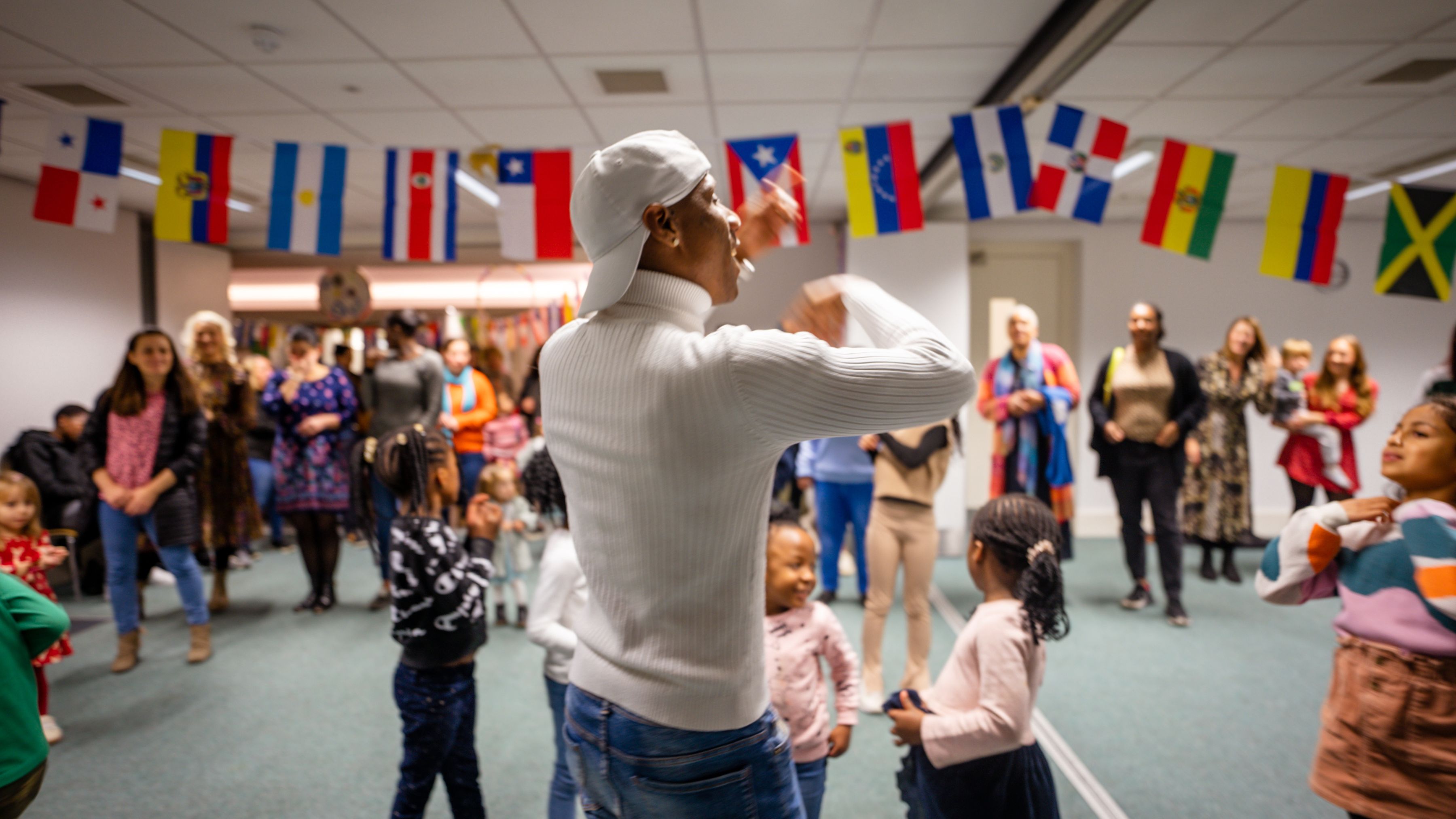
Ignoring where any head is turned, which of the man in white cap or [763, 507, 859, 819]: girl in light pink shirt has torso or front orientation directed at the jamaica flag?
the man in white cap

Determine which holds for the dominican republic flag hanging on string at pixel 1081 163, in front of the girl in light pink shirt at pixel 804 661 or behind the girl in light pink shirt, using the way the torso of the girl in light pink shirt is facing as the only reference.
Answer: behind

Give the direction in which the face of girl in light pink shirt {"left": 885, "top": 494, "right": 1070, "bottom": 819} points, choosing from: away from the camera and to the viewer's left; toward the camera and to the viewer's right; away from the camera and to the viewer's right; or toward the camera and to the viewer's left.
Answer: away from the camera and to the viewer's left

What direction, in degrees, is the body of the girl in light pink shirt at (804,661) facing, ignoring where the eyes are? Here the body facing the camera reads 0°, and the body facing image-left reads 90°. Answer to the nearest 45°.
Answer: approximately 0°

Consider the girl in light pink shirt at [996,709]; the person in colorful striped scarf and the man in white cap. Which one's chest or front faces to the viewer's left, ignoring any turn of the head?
the girl in light pink shirt

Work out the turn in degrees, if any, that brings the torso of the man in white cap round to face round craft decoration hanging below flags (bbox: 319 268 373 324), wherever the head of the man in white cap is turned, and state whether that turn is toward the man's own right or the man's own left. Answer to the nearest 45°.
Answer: approximately 90° to the man's own left
